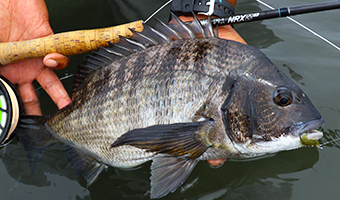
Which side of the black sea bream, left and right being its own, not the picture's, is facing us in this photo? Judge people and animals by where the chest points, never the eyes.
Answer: right
